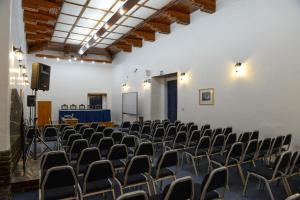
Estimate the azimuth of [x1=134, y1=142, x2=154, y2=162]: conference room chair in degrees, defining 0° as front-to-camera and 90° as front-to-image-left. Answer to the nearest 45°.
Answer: approximately 135°

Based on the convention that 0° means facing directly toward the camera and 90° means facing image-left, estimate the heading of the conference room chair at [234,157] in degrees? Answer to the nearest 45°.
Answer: approximately 135°

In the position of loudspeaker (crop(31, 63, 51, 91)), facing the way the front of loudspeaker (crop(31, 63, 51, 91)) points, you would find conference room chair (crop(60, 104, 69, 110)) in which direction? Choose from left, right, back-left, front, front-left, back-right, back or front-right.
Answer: back-left

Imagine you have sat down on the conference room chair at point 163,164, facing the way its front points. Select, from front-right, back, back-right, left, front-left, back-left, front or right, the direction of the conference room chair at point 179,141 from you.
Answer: front-right

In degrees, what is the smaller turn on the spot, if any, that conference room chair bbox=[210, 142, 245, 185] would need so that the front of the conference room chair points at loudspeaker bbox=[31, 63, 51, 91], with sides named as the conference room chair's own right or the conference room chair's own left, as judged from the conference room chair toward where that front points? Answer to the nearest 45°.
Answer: approximately 45° to the conference room chair's own left

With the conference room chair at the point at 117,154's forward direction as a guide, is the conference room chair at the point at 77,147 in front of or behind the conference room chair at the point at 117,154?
in front

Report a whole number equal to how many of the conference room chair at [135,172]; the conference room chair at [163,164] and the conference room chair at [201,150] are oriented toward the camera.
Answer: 0

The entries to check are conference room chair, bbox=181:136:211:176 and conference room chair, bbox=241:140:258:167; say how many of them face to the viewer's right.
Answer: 0

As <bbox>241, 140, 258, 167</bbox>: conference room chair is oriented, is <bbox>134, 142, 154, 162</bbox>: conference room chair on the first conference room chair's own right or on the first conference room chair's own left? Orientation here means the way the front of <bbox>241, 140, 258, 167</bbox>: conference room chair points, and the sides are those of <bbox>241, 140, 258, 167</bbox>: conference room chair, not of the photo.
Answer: on the first conference room chair's own left

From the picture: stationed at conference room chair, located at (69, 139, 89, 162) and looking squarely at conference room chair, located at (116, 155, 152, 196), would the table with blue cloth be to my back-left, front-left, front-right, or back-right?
back-left

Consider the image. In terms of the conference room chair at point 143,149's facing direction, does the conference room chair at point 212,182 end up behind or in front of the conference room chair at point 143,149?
behind

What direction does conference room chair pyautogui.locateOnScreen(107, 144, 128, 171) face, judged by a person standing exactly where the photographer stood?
facing away from the viewer and to the left of the viewer
